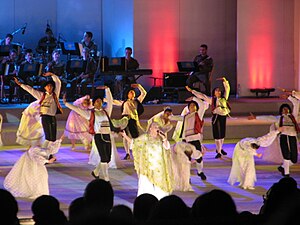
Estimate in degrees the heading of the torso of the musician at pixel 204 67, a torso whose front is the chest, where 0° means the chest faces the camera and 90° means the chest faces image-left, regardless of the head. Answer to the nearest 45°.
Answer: approximately 45°

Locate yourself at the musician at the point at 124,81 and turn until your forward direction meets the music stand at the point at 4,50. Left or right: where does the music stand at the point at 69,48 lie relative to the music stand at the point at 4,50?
right

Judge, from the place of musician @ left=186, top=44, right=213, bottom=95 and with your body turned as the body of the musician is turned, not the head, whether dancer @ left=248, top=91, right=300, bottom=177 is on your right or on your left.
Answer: on your left

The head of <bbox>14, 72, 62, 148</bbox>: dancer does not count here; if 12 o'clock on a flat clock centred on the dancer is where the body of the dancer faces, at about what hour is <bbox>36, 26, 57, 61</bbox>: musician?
The musician is roughly at 6 o'clock from the dancer.

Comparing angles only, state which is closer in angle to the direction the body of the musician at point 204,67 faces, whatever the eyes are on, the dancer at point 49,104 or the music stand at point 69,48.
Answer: the dancer

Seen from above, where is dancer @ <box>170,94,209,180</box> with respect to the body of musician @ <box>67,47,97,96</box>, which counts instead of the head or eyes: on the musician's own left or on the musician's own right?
on the musician's own left

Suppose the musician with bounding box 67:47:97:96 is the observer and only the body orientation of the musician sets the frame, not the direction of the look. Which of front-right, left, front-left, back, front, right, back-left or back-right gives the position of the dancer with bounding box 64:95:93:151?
front-left

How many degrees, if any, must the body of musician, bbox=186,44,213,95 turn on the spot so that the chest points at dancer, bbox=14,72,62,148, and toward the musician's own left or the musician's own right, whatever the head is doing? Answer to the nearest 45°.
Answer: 0° — they already face them

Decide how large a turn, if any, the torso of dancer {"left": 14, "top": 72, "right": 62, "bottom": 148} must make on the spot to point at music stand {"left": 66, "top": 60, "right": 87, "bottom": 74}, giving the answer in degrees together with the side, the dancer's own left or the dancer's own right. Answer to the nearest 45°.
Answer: approximately 180°

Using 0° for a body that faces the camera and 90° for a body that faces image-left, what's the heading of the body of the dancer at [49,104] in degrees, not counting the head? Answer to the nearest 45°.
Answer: approximately 0°

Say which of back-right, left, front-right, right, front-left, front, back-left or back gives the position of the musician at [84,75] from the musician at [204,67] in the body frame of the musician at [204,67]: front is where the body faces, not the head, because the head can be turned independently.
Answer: front-right

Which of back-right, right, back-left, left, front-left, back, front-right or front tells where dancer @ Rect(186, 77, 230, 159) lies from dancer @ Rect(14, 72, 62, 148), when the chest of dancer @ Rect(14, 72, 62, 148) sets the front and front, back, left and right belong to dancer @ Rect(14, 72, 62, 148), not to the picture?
left
